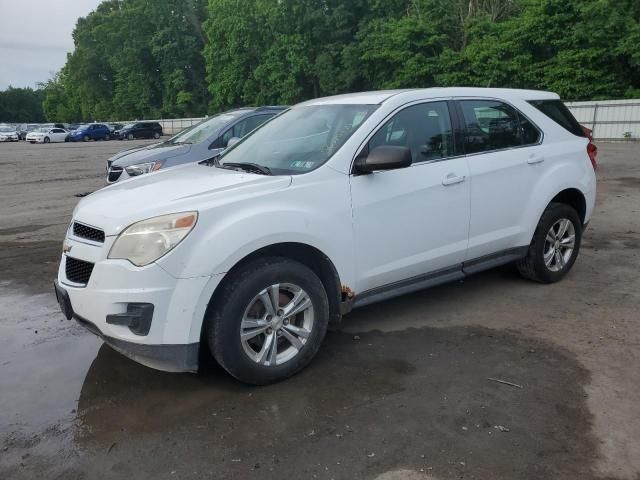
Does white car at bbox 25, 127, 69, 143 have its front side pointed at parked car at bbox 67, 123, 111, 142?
no

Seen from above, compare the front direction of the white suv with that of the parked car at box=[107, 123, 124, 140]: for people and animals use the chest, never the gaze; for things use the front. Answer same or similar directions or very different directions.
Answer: same or similar directions

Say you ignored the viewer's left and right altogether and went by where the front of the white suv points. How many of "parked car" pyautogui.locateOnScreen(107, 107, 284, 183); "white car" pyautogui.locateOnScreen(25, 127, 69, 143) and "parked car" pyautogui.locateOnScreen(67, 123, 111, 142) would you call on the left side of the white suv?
0

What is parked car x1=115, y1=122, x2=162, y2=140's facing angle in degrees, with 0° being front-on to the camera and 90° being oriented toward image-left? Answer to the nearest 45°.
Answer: approximately 45°

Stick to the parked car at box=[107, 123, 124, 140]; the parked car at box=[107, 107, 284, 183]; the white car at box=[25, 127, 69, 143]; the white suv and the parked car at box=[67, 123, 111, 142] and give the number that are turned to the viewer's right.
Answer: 0

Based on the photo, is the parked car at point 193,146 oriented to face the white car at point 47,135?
no

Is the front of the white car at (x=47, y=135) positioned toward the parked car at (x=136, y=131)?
no

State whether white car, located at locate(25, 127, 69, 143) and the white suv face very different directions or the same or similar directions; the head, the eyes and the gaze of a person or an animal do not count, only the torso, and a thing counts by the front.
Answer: same or similar directions

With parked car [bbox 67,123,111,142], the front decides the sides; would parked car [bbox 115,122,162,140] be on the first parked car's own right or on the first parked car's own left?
on the first parked car's own left

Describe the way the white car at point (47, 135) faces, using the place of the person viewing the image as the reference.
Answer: facing the viewer and to the left of the viewer

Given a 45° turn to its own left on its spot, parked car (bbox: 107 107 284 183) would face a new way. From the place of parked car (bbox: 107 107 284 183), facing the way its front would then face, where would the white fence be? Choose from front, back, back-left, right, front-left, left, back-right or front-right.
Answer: back-left

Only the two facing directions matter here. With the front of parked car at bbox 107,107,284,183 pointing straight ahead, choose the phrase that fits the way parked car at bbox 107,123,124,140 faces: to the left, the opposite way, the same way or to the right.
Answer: the same way

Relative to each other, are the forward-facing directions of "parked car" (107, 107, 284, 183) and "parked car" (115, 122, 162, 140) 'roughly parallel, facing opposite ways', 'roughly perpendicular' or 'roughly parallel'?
roughly parallel

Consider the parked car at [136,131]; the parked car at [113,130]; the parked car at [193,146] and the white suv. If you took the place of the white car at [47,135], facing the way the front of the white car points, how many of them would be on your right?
0

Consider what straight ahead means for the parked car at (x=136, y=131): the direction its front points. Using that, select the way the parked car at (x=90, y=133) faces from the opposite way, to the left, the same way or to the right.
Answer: the same way

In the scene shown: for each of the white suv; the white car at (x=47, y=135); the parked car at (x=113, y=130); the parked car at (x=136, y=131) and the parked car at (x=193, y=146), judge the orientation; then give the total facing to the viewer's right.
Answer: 0

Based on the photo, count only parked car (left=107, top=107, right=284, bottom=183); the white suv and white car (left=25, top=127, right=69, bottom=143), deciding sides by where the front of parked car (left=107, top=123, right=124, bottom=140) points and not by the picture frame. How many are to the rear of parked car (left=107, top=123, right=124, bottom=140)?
0

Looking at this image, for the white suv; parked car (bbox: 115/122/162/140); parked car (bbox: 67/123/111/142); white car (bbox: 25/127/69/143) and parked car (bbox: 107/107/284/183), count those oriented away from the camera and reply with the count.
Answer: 0

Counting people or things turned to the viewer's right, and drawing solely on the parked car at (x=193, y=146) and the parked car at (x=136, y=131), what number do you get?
0

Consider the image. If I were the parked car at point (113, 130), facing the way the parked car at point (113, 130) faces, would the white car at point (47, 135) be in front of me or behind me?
in front

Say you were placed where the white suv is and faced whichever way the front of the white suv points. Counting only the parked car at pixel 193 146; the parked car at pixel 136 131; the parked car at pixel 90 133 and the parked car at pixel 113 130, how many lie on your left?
0

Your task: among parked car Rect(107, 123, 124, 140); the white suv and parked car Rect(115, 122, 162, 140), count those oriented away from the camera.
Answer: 0
